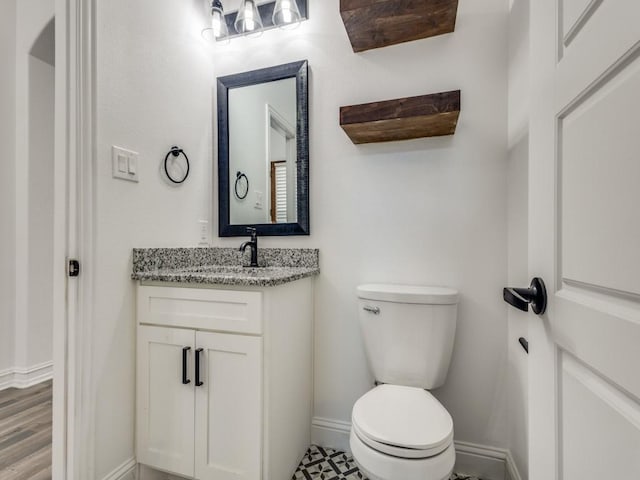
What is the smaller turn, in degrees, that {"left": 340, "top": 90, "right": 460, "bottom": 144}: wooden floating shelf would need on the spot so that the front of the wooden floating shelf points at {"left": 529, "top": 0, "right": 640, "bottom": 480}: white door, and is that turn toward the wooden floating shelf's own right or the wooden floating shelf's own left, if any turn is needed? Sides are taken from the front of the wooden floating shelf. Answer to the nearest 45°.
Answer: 0° — it already faces it

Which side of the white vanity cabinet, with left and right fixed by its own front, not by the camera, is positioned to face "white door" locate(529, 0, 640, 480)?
left

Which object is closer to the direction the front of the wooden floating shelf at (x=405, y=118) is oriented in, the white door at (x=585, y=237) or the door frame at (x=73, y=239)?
the white door

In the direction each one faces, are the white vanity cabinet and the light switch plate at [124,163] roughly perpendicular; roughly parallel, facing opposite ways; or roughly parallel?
roughly perpendicular

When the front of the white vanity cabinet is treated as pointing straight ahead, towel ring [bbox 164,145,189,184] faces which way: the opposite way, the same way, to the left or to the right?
to the left

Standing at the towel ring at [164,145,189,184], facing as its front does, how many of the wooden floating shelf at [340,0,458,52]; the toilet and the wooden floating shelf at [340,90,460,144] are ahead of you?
3

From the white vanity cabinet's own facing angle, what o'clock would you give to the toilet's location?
The toilet is roughly at 8 o'clock from the white vanity cabinet.
